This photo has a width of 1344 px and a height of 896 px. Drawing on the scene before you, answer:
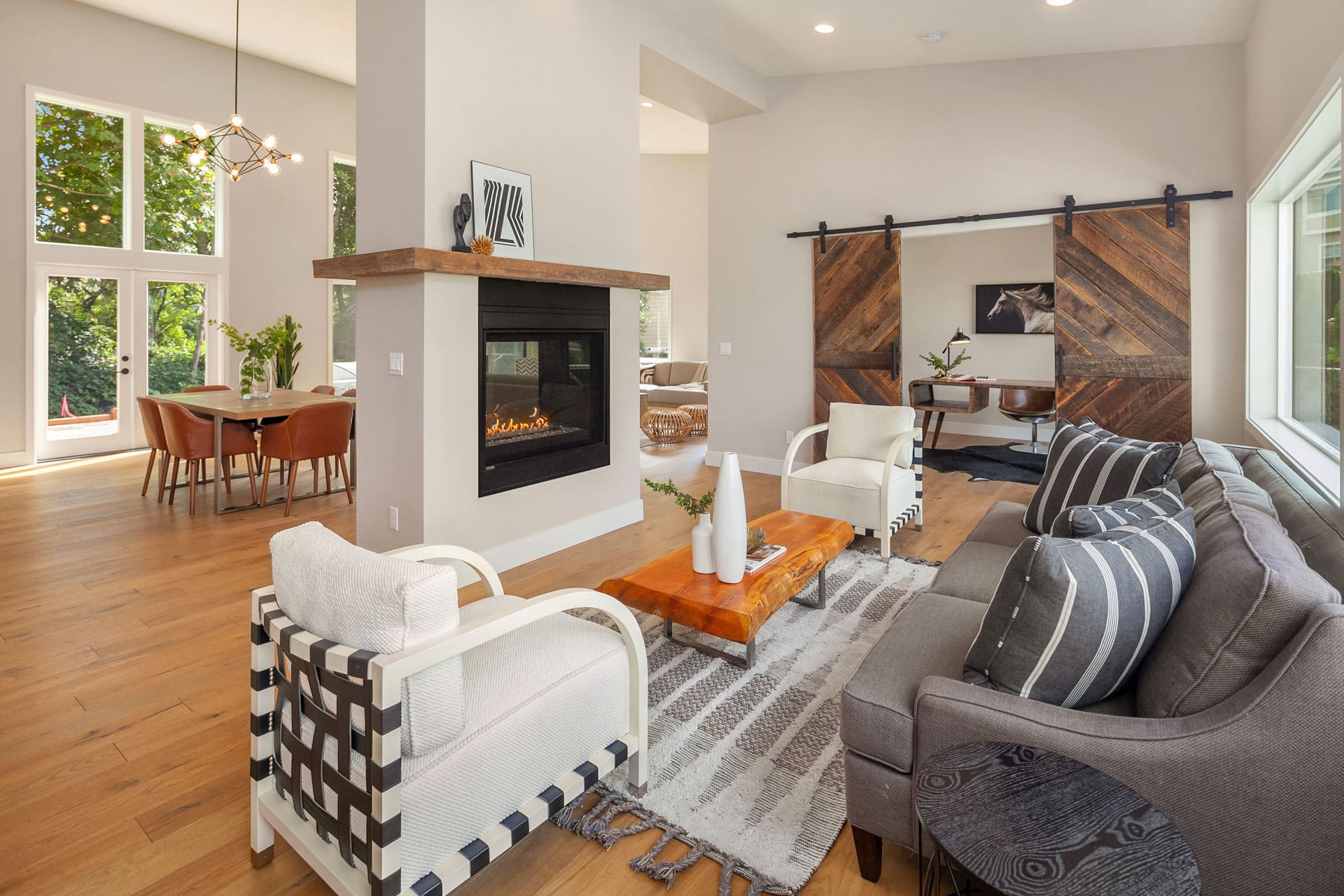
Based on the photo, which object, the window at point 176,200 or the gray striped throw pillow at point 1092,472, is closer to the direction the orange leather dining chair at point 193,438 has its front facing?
the window

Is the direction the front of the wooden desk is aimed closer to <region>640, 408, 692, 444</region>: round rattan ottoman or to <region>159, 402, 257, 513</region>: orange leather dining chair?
the orange leather dining chair

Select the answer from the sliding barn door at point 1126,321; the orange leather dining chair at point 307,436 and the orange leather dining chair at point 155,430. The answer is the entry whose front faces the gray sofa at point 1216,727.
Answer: the sliding barn door

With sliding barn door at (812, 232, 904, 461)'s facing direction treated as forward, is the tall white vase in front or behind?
in front

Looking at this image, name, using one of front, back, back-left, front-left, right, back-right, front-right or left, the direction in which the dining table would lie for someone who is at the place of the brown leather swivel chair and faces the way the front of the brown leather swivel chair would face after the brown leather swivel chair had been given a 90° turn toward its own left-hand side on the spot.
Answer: front-left

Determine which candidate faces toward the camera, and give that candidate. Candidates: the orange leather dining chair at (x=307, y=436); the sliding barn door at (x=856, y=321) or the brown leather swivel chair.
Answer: the sliding barn door

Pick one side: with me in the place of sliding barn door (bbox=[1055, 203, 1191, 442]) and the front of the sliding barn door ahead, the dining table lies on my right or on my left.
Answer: on my right

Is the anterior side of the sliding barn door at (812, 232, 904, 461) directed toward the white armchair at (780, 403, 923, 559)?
yes

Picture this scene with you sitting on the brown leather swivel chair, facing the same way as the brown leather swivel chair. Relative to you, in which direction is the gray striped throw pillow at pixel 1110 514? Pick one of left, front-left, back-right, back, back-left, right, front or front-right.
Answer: back

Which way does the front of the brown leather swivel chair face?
away from the camera

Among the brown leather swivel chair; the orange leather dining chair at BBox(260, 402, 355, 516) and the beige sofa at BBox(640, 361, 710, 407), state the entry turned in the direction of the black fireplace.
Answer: the beige sofa

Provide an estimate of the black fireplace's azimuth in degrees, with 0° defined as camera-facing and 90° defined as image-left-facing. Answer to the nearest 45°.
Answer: approximately 315°
